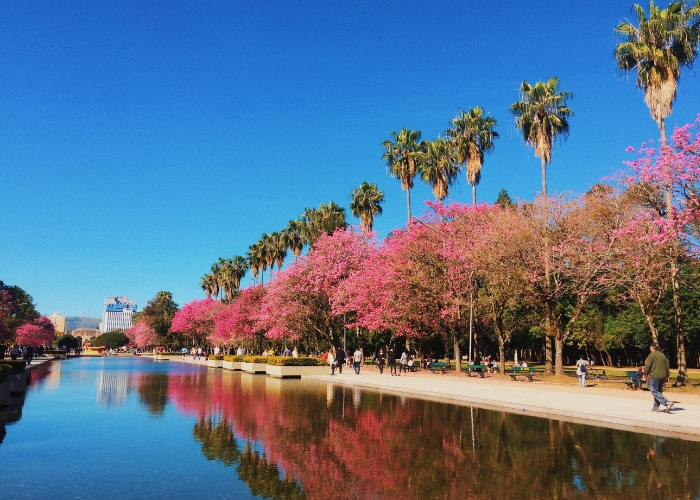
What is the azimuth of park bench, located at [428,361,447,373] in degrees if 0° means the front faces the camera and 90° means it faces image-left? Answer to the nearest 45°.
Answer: approximately 45°

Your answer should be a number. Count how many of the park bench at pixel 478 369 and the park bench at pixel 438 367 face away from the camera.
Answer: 0

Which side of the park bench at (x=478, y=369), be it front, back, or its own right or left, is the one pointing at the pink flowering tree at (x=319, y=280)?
right

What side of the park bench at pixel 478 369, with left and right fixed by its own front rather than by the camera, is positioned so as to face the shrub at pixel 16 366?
front

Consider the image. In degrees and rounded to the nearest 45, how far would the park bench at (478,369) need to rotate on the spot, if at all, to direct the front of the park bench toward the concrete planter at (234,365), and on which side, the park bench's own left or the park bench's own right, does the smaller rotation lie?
approximately 90° to the park bench's own right

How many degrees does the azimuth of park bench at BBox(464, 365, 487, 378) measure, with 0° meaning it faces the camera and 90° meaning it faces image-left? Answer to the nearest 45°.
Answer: approximately 45°

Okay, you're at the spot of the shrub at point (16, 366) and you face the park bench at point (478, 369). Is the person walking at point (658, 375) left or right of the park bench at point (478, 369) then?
right

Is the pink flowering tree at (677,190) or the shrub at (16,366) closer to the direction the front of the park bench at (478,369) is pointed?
the shrub
